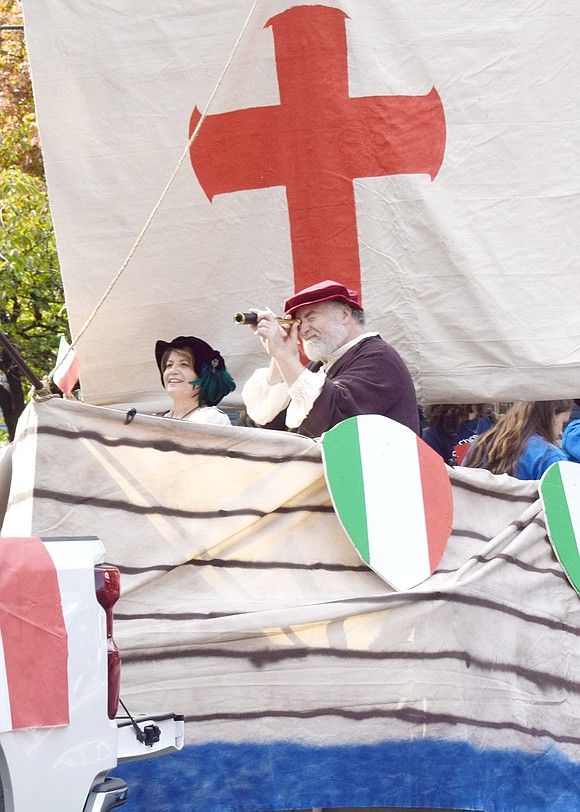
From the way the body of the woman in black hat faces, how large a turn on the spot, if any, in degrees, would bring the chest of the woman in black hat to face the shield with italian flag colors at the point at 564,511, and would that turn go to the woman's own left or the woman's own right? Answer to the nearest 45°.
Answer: approximately 90° to the woman's own left

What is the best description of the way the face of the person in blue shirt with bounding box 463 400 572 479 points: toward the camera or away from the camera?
away from the camera

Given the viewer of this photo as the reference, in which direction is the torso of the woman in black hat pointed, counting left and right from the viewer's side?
facing the viewer and to the left of the viewer

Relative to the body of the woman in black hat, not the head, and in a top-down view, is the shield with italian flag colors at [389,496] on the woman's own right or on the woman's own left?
on the woman's own left

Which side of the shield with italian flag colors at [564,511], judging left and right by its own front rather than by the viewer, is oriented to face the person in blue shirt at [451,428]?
back

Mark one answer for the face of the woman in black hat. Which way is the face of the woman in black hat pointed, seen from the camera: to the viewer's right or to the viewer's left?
to the viewer's left

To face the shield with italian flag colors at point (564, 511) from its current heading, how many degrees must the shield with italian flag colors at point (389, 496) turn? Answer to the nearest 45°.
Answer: approximately 135° to its left

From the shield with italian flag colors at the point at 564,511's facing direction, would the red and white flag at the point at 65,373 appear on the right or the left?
on its right

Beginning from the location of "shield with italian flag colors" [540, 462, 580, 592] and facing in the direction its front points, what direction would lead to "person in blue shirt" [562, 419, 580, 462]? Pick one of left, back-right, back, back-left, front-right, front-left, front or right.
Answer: back

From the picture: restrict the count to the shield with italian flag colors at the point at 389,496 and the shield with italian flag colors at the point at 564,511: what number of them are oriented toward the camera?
2

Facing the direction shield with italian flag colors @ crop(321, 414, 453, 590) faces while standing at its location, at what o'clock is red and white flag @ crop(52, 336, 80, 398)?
The red and white flag is roughly at 3 o'clock from the shield with italian flag colors.

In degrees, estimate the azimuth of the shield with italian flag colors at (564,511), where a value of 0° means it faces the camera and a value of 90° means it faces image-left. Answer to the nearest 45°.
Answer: approximately 0°

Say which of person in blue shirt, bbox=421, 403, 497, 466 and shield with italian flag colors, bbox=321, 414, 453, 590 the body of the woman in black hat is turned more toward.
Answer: the shield with italian flag colors

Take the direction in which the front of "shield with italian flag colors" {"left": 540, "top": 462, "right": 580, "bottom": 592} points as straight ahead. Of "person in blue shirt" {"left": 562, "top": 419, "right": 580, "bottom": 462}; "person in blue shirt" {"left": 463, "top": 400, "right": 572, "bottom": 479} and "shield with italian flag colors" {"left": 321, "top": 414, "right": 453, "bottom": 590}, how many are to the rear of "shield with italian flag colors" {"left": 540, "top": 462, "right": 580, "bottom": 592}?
2

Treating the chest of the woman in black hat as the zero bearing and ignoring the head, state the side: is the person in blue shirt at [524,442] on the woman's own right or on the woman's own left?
on the woman's own left
